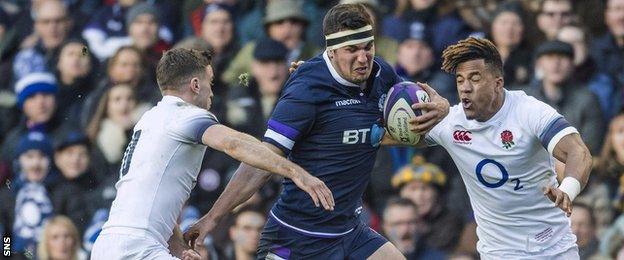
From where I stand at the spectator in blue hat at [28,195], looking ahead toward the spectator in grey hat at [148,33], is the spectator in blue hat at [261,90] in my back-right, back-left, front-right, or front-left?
front-right

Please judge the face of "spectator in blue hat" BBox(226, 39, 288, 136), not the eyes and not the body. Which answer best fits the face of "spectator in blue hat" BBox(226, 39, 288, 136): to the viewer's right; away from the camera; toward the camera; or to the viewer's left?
toward the camera

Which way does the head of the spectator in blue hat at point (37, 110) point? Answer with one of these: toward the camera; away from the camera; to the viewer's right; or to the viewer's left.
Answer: toward the camera

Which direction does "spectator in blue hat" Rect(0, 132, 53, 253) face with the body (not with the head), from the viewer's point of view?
toward the camera
